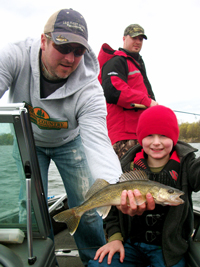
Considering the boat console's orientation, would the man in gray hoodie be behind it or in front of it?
in front

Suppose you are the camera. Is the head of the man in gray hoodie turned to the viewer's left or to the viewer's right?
to the viewer's right

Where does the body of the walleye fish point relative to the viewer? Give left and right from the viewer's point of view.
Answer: facing to the right of the viewer
